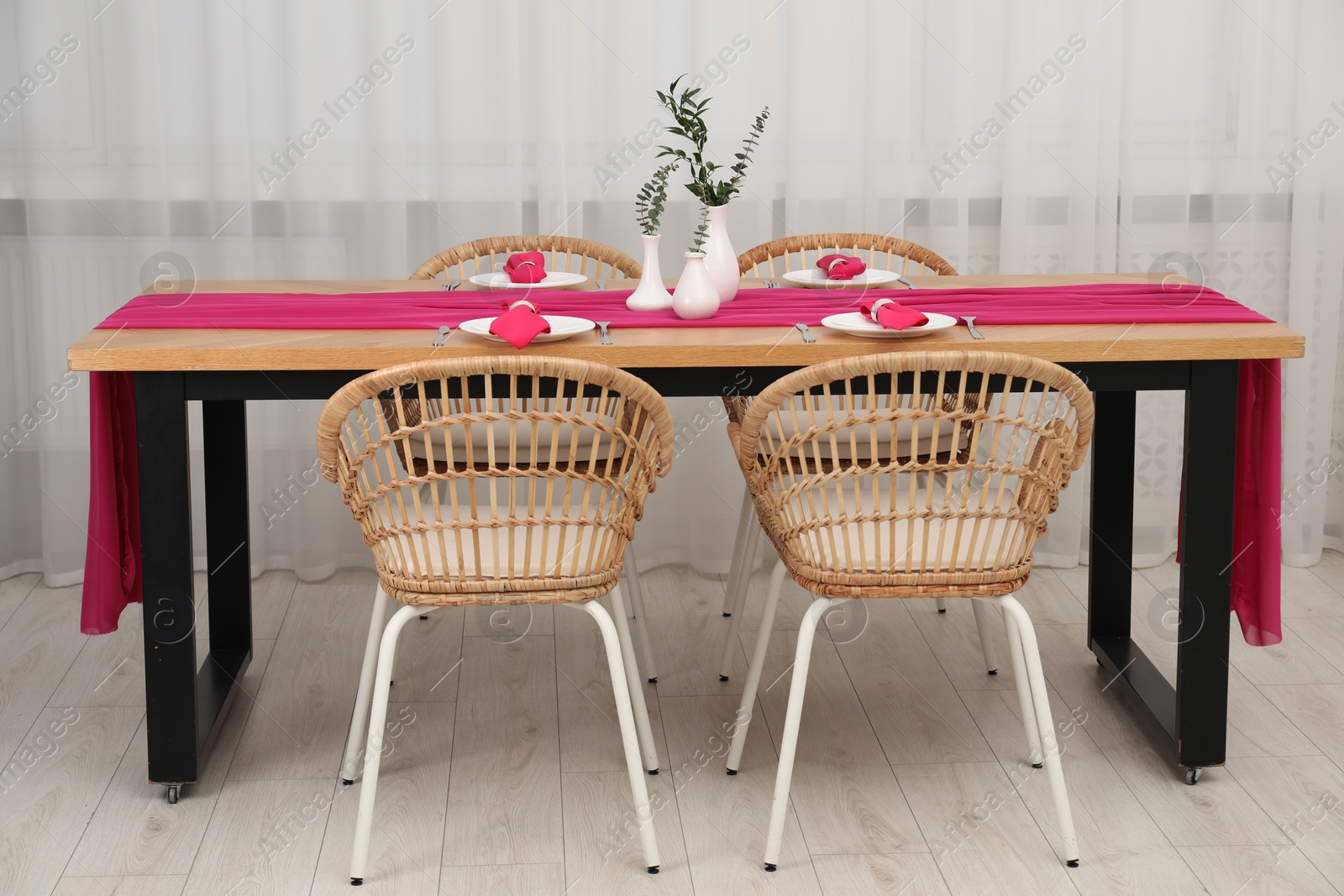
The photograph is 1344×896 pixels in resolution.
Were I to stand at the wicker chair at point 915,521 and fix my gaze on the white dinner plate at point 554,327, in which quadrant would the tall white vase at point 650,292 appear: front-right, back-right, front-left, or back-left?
front-right

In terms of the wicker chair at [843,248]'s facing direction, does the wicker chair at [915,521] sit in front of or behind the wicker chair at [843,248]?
in front

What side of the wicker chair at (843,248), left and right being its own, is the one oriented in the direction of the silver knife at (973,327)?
front

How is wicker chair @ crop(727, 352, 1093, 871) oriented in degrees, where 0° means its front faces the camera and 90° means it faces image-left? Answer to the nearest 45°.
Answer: approximately 180°

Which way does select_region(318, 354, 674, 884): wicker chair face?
away from the camera

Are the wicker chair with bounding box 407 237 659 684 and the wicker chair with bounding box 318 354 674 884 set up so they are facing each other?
yes

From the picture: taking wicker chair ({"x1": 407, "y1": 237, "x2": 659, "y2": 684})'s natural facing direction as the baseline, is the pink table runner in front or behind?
in front

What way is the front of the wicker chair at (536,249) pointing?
toward the camera

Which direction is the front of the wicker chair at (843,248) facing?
toward the camera

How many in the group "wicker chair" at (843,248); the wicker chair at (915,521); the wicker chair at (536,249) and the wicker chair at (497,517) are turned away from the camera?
2

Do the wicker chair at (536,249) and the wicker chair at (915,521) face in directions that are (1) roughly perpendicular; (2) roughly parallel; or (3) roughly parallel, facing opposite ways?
roughly parallel, facing opposite ways

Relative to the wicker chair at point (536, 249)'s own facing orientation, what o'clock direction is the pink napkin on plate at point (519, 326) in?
The pink napkin on plate is roughly at 12 o'clock from the wicker chair.
